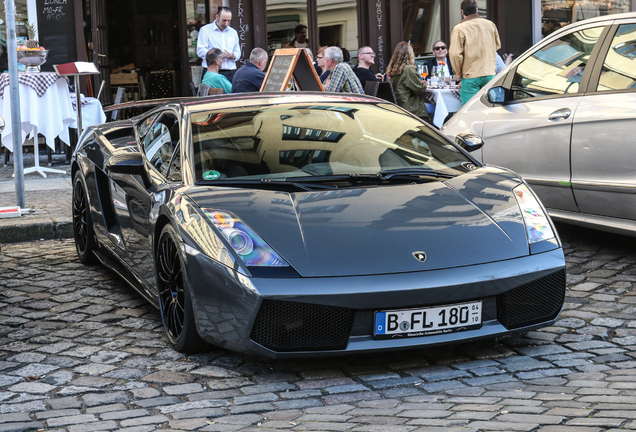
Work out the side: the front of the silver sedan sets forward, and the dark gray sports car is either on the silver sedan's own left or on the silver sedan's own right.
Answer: on the silver sedan's own left

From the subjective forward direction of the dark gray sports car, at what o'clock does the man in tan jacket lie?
The man in tan jacket is roughly at 8 o'clock from the dark gray sports car.

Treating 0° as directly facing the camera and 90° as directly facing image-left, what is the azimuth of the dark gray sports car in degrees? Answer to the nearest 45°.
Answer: approximately 315°

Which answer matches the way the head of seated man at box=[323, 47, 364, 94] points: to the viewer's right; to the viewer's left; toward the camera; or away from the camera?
to the viewer's left

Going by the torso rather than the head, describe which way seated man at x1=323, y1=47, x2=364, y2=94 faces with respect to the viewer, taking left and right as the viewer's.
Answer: facing to the left of the viewer

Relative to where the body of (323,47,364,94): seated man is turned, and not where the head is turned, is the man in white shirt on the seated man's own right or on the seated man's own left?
on the seated man's own right

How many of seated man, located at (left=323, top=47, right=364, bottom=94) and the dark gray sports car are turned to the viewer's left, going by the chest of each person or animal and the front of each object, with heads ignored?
1

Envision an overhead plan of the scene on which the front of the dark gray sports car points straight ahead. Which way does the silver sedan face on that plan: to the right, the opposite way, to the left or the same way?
the opposite way

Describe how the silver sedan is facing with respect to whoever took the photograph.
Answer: facing away from the viewer and to the left of the viewer

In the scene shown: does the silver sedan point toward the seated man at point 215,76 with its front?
yes

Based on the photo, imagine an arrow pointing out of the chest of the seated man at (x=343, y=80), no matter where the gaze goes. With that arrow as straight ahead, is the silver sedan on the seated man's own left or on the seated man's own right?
on the seated man's own left

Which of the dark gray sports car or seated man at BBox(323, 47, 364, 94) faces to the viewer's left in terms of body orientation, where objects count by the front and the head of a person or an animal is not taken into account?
the seated man

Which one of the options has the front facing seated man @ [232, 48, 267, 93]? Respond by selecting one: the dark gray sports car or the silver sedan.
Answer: the silver sedan
